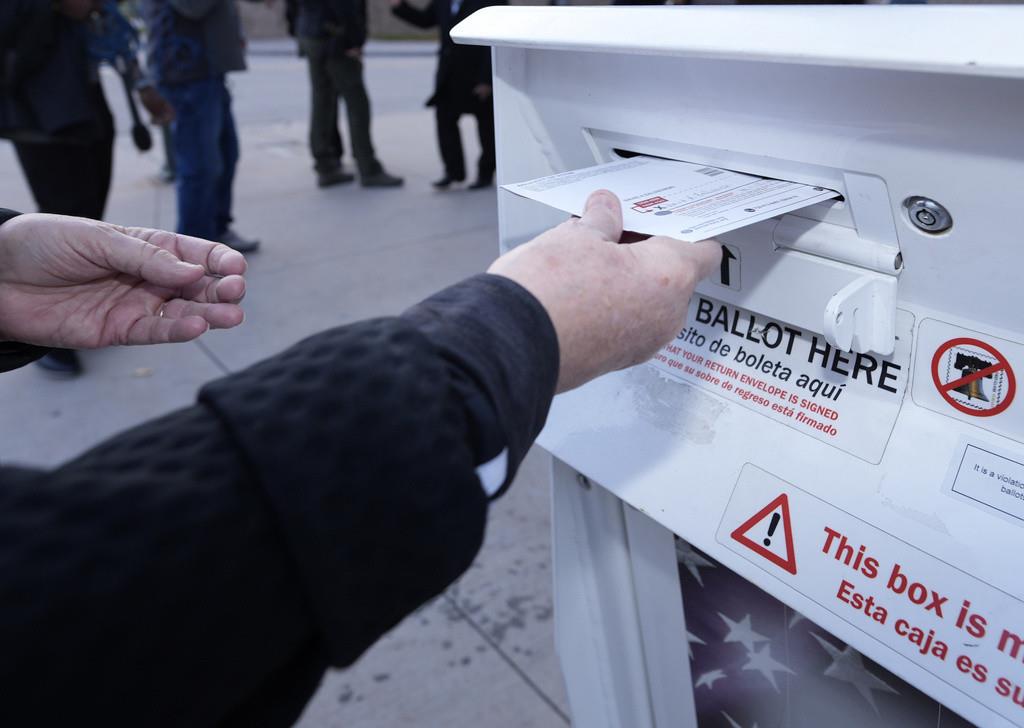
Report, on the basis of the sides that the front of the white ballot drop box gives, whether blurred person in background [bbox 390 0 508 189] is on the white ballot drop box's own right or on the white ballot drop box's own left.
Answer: on the white ballot drop box's own right

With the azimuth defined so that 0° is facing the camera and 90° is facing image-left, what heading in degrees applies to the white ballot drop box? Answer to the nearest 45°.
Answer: approximately 45°

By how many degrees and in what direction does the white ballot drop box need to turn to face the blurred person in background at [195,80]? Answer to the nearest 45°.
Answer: approximately 90° to its right

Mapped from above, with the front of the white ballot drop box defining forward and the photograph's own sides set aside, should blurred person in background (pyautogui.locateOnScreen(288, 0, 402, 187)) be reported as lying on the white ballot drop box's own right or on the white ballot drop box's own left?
on the white ballot drop box's own right

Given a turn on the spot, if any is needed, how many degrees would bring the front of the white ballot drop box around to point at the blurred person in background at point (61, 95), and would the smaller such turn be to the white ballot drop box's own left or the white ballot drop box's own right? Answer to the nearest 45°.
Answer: approximately 90° to the white ballot drop box's own right
